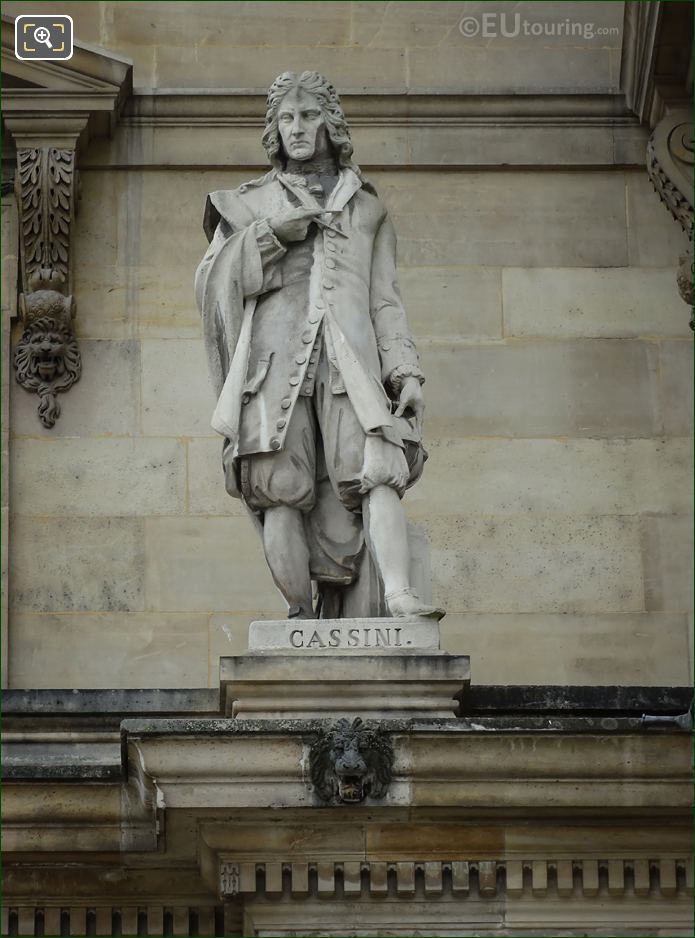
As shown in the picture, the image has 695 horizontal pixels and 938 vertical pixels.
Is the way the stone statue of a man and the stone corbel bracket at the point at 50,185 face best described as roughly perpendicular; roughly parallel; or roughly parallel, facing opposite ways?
roughly parallel

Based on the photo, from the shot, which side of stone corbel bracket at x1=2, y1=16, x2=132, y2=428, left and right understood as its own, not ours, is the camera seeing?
front

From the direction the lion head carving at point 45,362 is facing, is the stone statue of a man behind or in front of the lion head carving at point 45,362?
in front

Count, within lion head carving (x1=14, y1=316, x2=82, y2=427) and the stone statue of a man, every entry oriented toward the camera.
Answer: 2

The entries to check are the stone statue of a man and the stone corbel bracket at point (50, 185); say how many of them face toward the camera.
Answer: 2

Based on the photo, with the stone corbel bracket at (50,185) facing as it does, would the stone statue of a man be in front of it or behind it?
in front

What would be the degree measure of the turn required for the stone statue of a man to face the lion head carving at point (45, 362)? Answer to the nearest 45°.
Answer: approximately 135° to its right

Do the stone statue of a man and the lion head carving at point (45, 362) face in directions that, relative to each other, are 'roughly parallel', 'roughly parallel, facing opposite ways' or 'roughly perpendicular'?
roughly parallel

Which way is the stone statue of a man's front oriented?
toward the camera
